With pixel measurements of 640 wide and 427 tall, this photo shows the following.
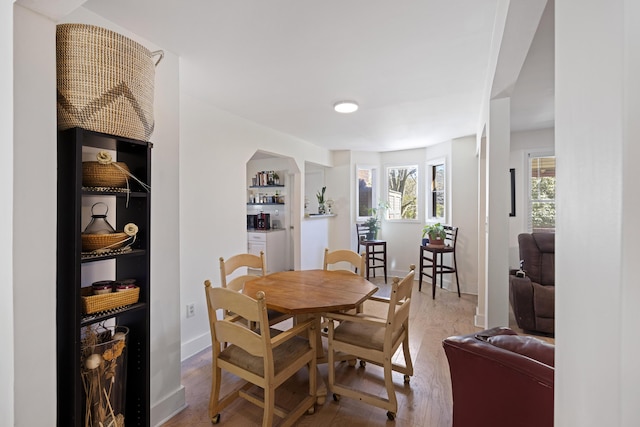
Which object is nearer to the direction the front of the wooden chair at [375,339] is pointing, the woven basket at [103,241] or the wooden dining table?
the wooden dining table

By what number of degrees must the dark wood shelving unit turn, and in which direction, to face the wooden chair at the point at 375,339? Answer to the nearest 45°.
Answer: approximately 45° to its left

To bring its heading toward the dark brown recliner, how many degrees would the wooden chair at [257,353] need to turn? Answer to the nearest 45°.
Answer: approximately 45° to its right

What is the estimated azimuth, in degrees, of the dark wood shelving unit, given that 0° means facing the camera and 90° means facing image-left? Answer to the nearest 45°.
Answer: approximately 315°

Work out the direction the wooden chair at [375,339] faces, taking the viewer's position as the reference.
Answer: facing away from the viewer and to the left of the viewer

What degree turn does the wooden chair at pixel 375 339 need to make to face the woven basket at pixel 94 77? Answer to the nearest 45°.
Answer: approximately 90° to its left

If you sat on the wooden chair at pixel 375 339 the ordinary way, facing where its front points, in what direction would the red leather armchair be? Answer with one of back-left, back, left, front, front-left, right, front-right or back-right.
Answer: back

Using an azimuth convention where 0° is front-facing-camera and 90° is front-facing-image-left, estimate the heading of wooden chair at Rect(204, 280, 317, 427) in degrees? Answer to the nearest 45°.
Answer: approximately 225°

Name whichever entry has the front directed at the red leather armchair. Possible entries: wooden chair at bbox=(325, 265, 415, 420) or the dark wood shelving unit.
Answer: the dark wood shelving unit

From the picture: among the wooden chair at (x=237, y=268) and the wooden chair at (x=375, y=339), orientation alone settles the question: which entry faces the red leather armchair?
the wooden chair at (x=237, y=268)
